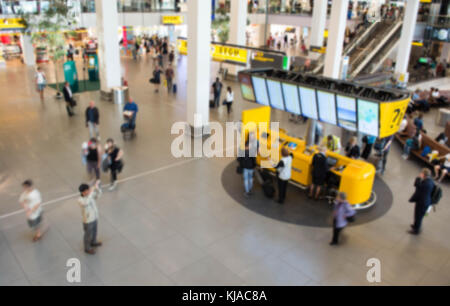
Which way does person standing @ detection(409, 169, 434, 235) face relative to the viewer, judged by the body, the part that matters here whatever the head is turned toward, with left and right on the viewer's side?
facing to the left of the viewer

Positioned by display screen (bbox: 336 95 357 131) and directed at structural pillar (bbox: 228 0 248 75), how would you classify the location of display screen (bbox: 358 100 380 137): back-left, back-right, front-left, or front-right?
back-right

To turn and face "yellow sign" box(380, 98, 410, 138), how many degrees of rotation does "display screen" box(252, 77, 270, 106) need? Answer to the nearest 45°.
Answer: approximately 90° to its left

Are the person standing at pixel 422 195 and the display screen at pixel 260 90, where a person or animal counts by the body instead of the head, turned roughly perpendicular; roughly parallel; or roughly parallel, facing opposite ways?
roughly perpendicular
